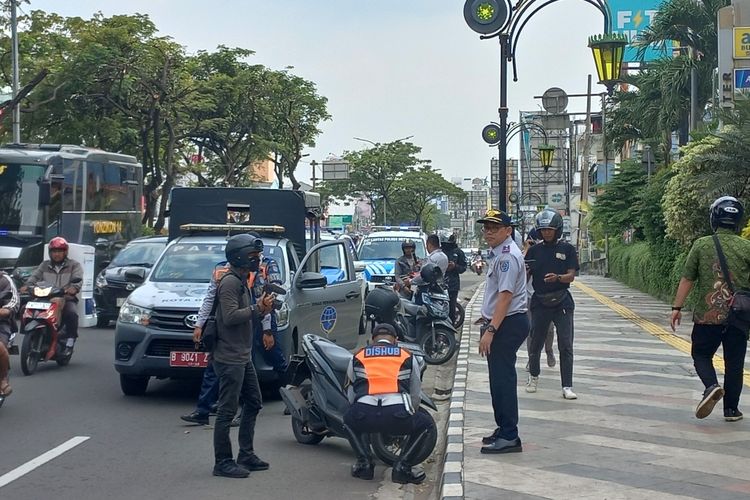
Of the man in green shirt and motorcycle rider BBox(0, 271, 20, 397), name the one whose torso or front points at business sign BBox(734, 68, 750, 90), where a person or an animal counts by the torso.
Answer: the man in green shirt

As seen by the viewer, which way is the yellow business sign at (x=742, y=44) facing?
toward the camera

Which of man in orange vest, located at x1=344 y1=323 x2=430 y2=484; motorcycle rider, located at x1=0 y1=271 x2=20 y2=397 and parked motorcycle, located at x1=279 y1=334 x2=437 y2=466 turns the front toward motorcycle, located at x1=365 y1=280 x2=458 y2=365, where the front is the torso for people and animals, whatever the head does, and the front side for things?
the man in orange vest

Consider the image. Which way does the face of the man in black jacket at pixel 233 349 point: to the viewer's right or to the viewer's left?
to the viewer's right

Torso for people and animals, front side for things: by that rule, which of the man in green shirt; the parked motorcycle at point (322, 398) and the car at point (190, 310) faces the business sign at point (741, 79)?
the man in green shirt

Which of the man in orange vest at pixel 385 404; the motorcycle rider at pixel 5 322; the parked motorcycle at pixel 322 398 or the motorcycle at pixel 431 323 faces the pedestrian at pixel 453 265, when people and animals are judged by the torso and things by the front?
the man in orange vest

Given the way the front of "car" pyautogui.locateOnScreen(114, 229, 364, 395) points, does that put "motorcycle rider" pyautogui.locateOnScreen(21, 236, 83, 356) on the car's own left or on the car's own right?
on the car's own right

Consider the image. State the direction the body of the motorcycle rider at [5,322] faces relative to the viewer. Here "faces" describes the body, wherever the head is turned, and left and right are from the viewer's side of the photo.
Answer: facing the viewer

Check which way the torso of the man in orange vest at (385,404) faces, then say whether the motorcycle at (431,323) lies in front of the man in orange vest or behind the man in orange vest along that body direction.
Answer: in front

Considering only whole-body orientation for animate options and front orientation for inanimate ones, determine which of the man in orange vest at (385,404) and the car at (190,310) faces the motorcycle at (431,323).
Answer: the man in orange vest

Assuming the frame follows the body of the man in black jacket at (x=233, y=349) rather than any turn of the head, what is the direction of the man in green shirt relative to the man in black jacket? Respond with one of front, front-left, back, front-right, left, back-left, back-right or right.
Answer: front

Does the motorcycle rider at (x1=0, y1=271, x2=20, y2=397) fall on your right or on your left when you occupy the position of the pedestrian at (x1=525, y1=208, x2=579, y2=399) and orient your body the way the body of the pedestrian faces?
on your right

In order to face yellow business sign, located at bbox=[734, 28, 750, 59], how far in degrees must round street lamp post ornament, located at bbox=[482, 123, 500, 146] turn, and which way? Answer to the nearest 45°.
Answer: approximately 90° to its left

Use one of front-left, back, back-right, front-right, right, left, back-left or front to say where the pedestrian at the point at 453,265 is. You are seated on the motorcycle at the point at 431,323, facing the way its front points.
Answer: back-left

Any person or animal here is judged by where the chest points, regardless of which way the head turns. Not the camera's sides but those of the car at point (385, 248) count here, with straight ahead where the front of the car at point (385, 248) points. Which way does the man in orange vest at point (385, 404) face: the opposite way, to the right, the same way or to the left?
the opposite way

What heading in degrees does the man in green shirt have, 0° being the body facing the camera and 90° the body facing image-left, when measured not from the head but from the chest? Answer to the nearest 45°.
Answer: approximately 180°

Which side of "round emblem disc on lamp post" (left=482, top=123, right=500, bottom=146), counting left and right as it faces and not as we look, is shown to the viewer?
front
